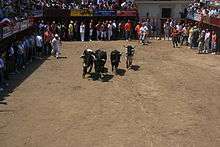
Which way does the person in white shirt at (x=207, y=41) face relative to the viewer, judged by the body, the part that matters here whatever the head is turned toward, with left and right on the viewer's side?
facing to the left of the viewer

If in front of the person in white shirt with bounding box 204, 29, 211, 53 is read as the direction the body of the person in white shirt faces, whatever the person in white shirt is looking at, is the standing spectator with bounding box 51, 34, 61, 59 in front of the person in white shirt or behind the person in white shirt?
in front

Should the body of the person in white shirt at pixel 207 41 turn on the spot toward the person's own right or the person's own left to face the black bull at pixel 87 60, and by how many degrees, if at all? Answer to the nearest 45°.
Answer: approximately 45° to the person's own left

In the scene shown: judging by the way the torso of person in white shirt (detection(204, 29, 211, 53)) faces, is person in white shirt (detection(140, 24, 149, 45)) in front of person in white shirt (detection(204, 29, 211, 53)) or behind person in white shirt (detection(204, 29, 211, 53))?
in front

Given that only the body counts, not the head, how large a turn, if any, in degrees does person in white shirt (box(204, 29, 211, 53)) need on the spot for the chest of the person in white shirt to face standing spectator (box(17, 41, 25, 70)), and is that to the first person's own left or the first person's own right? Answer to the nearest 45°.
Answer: approximately 45° to the first person's own left

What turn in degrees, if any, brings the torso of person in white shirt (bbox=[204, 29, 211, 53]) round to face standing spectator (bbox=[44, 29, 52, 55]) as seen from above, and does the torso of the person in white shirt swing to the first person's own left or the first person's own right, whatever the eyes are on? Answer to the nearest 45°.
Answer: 0° — they already face them

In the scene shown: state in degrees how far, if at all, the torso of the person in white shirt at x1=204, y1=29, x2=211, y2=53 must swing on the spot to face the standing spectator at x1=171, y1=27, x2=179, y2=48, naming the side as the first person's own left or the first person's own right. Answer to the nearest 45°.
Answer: approximately 45° to the first person's own right

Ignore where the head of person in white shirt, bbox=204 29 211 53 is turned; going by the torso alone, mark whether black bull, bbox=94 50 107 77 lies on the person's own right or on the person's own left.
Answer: on the person's own left
